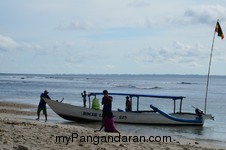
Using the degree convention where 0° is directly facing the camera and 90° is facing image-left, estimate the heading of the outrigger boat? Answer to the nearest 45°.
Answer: approximately 90°
